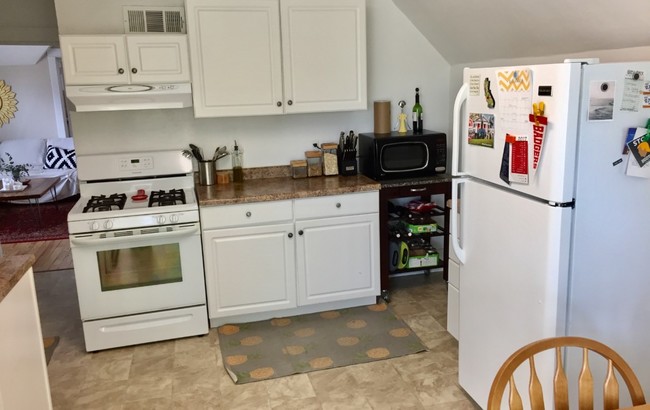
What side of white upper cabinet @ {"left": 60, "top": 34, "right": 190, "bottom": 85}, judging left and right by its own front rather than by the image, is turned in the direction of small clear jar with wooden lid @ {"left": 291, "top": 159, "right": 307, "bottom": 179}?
left

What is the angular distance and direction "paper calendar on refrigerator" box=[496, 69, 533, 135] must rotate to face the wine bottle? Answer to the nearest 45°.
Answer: approximately 135° to its right

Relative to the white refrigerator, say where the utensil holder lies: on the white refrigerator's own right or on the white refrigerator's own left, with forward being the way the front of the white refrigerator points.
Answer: on the white refrigerator's own right

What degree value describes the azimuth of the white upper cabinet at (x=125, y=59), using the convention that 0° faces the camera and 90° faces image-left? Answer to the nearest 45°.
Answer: approximately 0°

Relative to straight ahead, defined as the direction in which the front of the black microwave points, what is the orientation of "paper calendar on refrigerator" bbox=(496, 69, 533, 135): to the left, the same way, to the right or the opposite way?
to the right

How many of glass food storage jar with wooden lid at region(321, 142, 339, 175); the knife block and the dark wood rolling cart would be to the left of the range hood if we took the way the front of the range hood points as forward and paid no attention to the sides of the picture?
3
